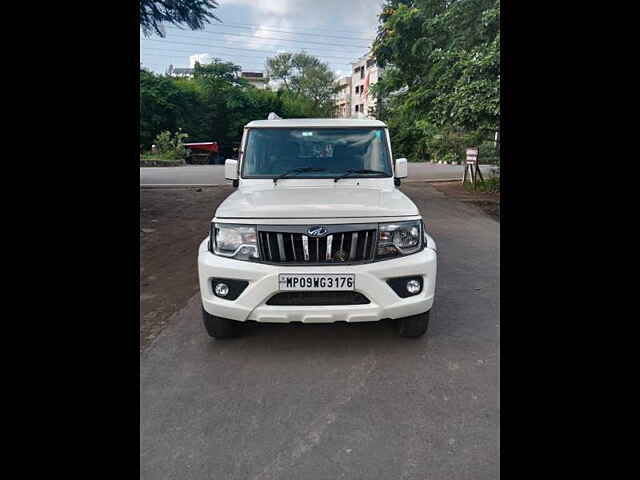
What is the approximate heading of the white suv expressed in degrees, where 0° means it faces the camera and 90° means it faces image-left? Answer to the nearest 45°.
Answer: approximately 0°

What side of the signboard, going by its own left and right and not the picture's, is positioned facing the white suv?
front

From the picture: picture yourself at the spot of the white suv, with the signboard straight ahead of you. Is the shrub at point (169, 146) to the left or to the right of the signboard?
left

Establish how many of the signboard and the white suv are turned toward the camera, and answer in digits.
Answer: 2

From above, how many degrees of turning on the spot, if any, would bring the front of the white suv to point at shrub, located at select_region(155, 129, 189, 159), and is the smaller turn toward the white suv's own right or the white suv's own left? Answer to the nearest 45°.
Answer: approximately 180°
